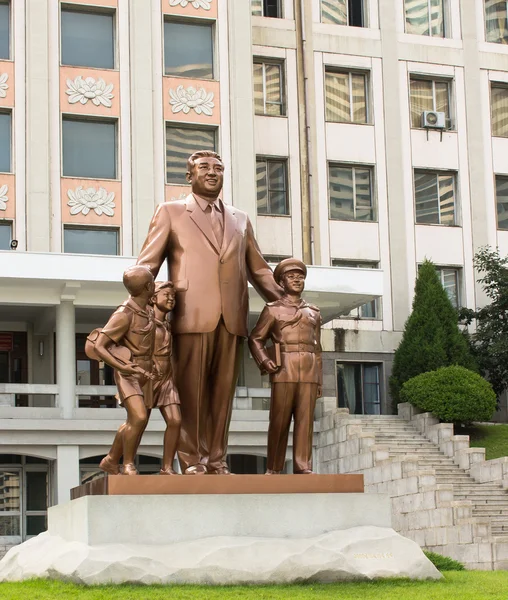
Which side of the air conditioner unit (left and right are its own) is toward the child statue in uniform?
front

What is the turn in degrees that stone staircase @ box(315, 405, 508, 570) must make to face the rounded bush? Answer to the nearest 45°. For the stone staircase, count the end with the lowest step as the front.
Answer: approximately 135° to its left

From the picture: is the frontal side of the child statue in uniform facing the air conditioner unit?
no

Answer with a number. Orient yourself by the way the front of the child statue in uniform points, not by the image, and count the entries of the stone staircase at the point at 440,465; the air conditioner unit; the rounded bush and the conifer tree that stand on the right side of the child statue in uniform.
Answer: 0

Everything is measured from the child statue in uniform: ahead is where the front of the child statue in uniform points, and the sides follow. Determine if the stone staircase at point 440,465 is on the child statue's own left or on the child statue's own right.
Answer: on the child statue's own left

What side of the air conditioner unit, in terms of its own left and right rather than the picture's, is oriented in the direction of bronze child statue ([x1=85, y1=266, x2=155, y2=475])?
front

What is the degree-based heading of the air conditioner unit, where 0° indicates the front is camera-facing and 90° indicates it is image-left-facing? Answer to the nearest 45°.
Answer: approximately 0°

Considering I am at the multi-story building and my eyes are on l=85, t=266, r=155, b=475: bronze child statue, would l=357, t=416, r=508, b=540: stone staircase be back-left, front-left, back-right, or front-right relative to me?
front-left

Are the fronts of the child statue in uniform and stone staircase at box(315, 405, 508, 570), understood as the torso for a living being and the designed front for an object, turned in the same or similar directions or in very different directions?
same or similar directions

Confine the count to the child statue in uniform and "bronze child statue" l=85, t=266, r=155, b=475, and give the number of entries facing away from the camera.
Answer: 0

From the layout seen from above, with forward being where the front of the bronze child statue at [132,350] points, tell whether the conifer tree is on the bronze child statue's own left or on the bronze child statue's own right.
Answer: on the bronze child statue's own left

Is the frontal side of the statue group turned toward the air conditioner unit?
no

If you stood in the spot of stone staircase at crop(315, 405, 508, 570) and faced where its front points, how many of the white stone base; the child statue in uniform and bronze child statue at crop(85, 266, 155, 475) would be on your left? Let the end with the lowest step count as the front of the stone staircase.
0

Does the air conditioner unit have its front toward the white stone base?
yes

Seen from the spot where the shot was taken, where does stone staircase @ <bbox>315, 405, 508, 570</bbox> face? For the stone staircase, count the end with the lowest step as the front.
facing the viewer and to the right of the viewer
